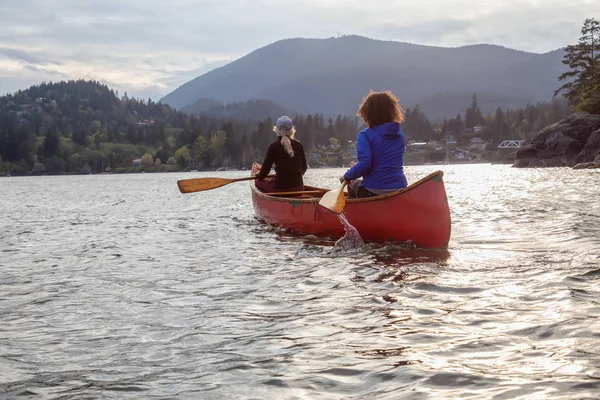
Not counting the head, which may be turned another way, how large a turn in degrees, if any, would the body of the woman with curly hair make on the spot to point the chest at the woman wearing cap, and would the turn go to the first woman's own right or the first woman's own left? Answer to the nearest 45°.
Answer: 0° — they already face them

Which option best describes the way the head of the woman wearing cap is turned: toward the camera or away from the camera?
away from the camera

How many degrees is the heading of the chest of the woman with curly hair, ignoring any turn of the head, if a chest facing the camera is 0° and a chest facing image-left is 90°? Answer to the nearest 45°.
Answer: approximately 135°

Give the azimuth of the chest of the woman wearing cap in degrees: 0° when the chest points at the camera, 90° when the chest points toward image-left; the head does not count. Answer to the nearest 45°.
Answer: approximately 135°
